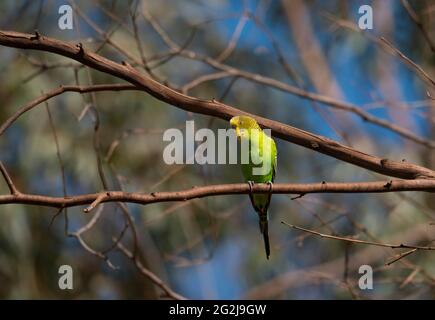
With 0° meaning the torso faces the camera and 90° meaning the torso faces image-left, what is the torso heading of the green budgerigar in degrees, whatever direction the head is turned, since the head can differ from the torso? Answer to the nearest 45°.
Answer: approximately 45°
